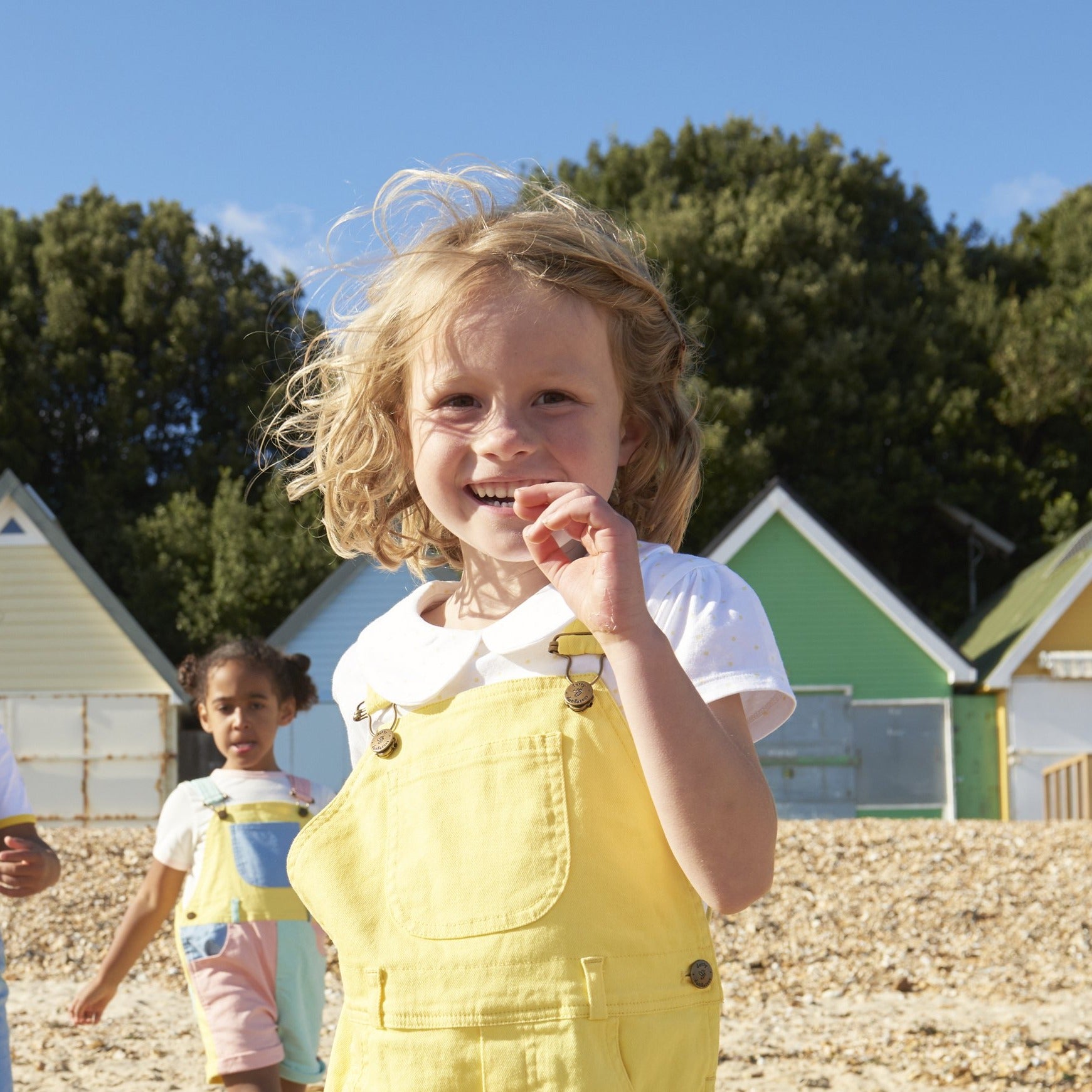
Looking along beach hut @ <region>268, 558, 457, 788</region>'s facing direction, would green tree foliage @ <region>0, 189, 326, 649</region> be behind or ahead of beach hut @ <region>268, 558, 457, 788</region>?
behind

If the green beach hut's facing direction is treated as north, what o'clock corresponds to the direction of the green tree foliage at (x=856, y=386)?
The green tree foliage is roughly at 6 o'clock from the green beach hut.

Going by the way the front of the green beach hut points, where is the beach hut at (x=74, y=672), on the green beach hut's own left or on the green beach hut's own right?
on the green beach hut's own right

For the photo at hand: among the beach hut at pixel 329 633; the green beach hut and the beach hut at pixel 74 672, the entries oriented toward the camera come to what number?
3

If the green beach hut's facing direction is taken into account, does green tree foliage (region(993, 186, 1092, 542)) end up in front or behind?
behind

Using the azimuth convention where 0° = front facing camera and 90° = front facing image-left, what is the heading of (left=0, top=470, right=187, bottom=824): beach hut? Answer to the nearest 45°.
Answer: approximately 0°

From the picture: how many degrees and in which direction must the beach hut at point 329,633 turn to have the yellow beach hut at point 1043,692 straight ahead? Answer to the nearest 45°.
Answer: approximately 90° to its left
